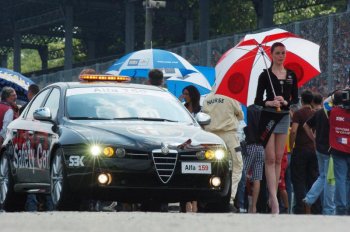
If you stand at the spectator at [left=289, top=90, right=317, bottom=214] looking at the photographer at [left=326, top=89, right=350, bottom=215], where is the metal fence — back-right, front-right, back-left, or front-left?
back-left

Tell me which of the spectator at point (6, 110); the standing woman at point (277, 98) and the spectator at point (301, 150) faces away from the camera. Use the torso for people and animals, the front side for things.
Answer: the spectator at point (301, 150)

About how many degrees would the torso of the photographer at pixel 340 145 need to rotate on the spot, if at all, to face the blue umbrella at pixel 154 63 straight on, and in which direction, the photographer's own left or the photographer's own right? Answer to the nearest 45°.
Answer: approximately 45° to the photographer's own left

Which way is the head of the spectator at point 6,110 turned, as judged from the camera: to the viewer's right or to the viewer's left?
to the viewer's right

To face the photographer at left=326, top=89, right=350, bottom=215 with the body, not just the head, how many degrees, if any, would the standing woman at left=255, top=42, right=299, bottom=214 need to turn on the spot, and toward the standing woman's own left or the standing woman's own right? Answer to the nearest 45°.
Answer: approximately 135° to the standing woman's own left

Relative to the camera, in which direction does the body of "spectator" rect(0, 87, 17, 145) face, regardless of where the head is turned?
to the viewer's right

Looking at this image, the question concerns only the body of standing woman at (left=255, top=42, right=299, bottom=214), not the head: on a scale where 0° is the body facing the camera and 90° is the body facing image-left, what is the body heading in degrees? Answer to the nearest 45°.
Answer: approximately 0°
